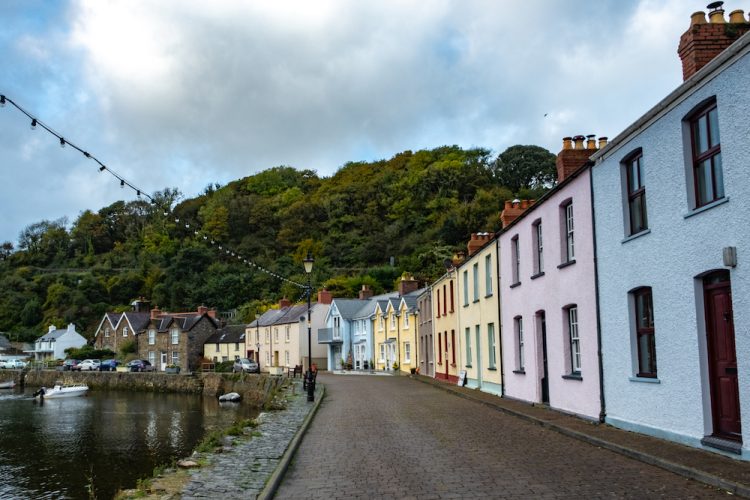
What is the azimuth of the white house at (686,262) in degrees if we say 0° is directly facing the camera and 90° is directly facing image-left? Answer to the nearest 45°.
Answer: approximately 45°

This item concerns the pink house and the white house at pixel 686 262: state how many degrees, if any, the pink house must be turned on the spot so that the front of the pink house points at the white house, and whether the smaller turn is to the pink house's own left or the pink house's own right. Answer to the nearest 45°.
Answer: approximately 45° to the pink house's own left

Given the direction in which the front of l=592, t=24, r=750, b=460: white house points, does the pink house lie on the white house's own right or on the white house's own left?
on the white house's own right

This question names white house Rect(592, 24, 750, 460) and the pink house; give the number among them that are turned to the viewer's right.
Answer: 0

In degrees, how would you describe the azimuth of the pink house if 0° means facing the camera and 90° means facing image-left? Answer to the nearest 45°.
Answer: approximately 45°
